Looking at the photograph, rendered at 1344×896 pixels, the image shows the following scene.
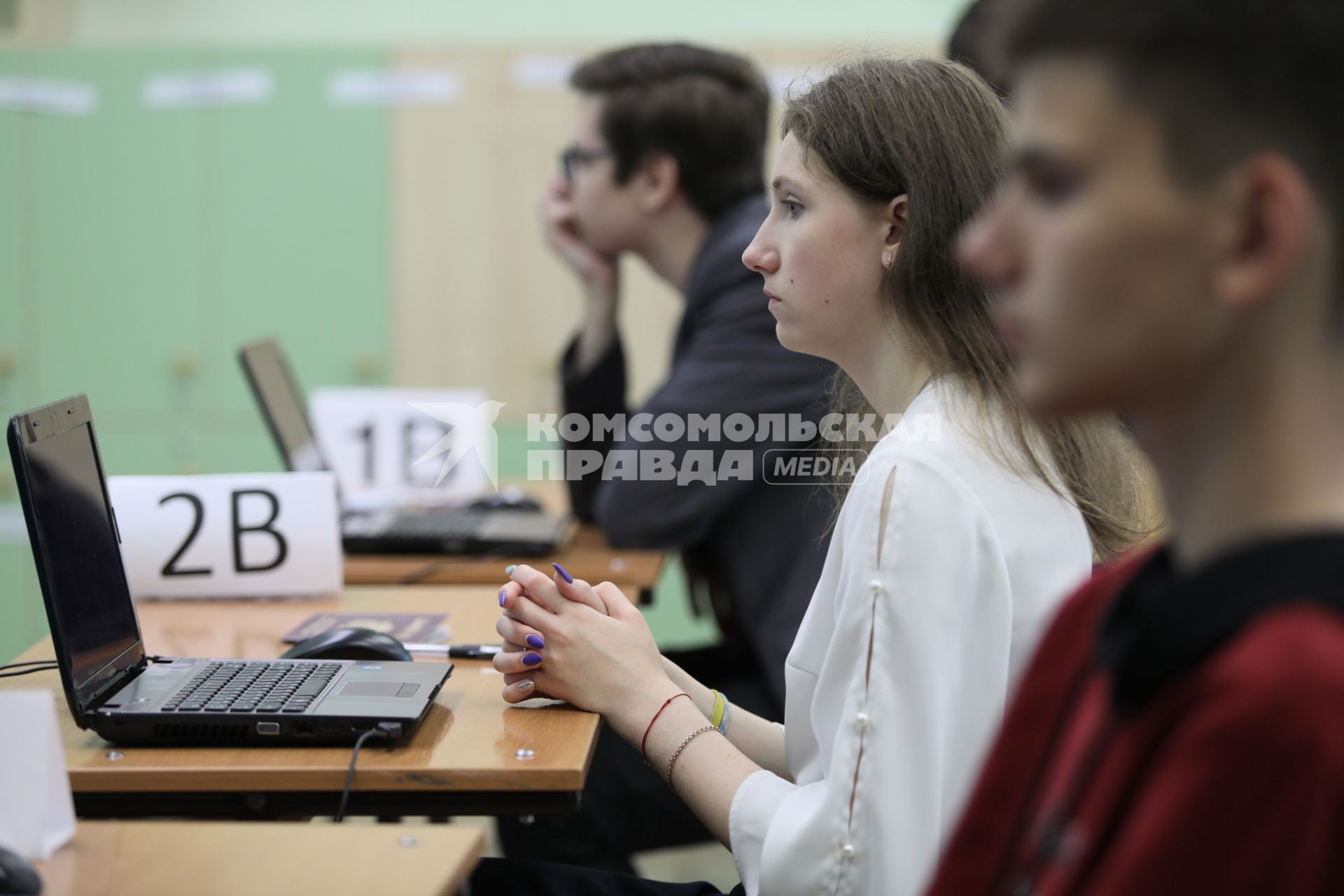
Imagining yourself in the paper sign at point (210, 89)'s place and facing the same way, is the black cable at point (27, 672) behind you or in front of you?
in front

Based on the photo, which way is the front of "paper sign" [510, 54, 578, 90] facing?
toward the camera

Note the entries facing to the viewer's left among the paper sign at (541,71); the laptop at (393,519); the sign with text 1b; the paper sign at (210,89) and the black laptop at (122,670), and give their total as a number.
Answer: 0

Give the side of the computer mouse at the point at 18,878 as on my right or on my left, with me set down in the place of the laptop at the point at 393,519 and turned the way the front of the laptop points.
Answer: on my right

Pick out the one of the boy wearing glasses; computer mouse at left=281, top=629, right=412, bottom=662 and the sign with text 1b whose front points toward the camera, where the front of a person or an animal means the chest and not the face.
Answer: the sign with text 1b

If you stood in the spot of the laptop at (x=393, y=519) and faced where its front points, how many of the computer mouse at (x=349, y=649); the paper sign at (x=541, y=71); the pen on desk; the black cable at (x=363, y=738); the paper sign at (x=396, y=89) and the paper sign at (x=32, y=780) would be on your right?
4

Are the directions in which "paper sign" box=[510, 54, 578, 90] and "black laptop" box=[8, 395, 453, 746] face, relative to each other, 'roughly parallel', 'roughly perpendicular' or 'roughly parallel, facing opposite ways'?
roughly perpendicular

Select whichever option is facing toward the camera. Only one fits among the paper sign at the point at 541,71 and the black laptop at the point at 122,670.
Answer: the paper sign

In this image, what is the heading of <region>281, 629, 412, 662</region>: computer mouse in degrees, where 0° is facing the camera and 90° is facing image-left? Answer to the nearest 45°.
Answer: approximately 90°

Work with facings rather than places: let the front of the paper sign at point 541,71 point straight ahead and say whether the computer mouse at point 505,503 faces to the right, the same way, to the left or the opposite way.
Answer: to the right

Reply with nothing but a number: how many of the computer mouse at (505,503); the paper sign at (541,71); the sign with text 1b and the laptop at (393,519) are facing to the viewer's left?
1

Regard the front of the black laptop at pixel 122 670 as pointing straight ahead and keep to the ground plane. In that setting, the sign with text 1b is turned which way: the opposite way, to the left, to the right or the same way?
to the right

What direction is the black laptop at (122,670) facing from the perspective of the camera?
to the viewer's right

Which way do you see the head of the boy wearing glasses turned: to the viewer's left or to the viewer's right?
to the viewer's left

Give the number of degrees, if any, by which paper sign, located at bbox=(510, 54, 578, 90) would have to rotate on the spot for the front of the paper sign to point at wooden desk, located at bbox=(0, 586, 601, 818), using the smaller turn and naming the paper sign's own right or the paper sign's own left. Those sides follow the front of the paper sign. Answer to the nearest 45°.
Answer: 0° — it already faces it

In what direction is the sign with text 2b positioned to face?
toward the camera

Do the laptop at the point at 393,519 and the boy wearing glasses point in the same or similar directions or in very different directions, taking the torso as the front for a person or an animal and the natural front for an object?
very different directions

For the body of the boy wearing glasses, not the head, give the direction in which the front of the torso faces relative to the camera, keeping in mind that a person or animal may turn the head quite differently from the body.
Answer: to the viewer's left

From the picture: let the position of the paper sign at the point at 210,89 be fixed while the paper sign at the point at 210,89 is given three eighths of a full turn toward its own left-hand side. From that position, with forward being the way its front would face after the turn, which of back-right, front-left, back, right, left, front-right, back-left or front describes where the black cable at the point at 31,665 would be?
back-right

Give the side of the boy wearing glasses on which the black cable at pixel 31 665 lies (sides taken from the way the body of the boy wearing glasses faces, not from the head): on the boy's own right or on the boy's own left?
on the boy's own left

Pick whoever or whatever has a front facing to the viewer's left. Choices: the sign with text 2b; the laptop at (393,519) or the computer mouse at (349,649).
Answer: the computer mouse
